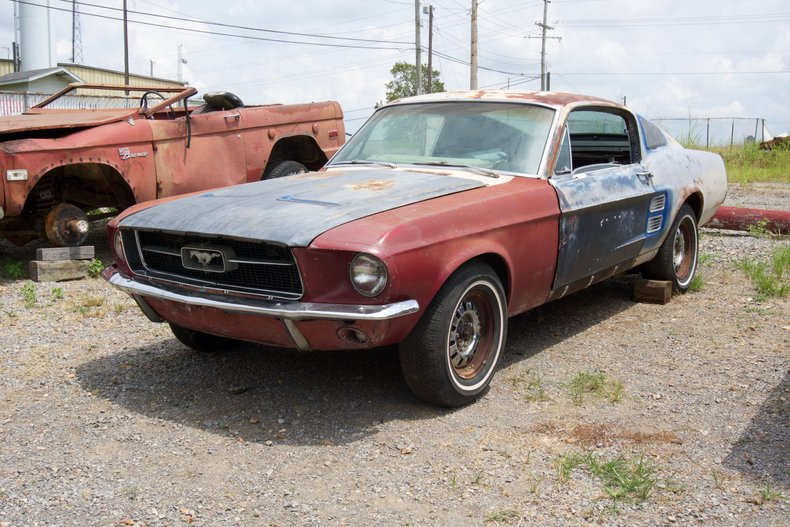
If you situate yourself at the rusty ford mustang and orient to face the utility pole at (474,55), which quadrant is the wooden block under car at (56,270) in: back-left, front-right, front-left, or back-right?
front-left

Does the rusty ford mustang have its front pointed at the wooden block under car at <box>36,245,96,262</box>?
no

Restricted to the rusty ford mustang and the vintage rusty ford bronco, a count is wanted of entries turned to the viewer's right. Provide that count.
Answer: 0

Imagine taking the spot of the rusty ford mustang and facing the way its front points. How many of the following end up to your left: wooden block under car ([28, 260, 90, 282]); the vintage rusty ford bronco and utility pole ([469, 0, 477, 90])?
0

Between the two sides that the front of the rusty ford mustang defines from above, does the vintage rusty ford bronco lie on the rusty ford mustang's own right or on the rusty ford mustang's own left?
on the rusty ford mustang's own right

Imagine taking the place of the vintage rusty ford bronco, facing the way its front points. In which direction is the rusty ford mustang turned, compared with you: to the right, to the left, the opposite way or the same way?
the same way

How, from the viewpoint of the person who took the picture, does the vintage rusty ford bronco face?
facing the viewer and to the left of the viewer

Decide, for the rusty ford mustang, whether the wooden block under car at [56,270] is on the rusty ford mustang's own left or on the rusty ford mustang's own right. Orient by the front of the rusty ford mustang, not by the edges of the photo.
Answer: on the rusty ford mustang's own right

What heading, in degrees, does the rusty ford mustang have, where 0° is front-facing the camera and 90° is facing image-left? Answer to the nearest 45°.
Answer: approximately 45°

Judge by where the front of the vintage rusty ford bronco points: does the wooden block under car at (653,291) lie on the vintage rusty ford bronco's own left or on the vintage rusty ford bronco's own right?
on the vintage rusty ford bronco's own left

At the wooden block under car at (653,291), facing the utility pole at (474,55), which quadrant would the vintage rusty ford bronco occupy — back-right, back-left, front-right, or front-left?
front-left

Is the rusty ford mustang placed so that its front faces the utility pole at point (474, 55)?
no
